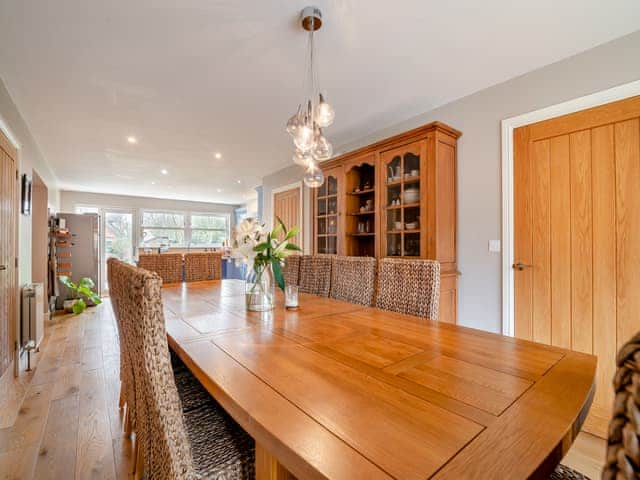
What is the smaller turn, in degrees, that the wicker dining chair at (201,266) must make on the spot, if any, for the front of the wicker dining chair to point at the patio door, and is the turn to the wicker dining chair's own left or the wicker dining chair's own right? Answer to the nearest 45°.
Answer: approximately 180°

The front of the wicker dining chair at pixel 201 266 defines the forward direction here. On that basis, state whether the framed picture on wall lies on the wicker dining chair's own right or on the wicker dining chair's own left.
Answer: on the wicker dining chair's own right

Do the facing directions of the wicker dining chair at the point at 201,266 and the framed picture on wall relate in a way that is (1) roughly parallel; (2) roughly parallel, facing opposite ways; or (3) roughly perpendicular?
roughly perpendicular

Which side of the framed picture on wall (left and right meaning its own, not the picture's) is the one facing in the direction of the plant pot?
left

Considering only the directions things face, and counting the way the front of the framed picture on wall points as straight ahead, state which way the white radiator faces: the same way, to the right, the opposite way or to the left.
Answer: the same way

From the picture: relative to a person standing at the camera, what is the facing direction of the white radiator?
facing to the right of the viewer

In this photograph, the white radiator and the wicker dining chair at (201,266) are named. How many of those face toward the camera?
1

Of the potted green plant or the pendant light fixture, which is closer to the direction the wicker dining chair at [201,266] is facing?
the pendant light fixture

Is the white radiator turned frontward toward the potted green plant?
no

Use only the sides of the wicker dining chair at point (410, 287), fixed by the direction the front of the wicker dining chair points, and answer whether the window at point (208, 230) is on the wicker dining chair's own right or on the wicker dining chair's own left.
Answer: on the wicker dining chair's own right

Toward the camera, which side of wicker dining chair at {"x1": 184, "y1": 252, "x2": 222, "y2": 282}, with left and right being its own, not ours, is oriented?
front

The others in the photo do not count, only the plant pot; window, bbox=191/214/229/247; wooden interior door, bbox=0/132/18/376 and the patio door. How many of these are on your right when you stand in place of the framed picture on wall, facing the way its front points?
1

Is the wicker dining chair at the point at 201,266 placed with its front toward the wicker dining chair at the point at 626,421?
yes

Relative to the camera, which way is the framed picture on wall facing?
to the viewer's right

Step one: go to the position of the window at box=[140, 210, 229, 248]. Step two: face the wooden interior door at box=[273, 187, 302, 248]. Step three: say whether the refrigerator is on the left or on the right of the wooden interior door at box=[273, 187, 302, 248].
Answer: right
